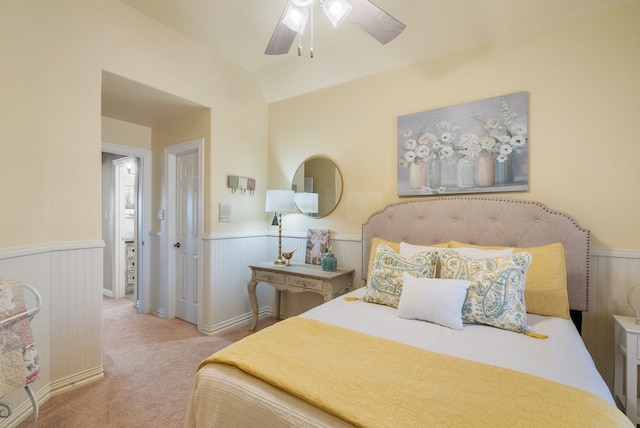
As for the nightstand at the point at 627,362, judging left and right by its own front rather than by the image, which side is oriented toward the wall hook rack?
right

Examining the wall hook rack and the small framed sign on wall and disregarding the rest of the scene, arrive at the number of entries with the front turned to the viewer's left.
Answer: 0

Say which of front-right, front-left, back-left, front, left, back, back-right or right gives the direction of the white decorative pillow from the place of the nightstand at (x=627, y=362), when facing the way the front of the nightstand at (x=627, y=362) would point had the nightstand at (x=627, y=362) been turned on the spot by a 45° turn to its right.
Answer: front

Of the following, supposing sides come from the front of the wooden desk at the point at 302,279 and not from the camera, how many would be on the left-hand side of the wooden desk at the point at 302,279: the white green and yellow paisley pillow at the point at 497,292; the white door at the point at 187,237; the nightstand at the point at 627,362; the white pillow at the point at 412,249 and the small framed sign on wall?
3

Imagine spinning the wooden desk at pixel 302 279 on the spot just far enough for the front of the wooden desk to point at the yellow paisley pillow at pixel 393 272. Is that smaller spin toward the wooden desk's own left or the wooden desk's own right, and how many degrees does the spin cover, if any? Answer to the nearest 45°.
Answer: approximately 90° to the wooden desk's own left

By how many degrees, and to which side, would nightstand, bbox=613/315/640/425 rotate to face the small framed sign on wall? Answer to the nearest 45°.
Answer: approximately 90° to its right

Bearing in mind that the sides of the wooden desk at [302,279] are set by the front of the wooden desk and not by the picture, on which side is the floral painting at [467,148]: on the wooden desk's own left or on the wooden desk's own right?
on the wooden desk's own left

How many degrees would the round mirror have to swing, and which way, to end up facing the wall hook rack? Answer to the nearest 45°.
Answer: approximately 45° to its right

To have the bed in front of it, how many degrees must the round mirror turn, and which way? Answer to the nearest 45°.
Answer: approximately 45° to its left

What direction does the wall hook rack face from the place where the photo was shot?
facing the viewer and to the right of the viewer

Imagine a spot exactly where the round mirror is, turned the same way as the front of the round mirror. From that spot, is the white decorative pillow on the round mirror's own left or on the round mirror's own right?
on the round mirror's own left

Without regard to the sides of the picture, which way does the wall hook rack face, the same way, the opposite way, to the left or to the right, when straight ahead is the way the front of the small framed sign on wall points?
the same way

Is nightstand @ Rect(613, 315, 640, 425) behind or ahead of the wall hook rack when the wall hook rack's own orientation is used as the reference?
ahead

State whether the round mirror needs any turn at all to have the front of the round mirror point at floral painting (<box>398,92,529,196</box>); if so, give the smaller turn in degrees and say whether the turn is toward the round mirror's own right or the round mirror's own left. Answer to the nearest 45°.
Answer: approximately 90° to the round mirror's own left

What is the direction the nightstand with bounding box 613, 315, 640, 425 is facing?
toward the camera

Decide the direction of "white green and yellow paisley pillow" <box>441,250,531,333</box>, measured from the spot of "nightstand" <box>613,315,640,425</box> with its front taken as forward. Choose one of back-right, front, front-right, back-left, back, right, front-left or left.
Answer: front-right

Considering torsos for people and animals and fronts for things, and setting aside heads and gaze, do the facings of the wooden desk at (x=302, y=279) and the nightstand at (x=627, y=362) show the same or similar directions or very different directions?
same or similar directions
